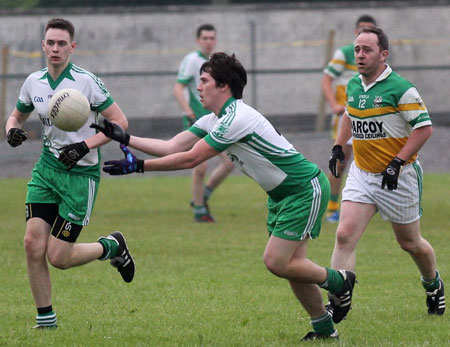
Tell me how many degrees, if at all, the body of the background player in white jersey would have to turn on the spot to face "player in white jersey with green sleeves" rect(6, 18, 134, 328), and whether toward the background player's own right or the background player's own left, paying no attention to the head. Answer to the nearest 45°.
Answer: approximately 45° to the background player's own right

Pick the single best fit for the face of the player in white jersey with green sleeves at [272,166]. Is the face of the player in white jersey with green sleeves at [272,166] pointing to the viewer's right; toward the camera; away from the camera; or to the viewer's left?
to the viewer's left

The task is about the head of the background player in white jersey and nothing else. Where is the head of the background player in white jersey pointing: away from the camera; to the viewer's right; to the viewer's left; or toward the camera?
toward the camera

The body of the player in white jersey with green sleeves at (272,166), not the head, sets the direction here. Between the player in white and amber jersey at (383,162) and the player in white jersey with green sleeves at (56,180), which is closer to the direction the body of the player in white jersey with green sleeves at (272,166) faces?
the player in white jersey with green sleeves

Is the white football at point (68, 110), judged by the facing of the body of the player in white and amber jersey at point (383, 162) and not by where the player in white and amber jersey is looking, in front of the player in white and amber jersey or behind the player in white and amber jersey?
in front

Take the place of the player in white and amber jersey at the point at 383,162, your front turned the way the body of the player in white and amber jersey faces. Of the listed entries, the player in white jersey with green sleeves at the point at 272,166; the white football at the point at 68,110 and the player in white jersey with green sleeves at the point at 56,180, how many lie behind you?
0

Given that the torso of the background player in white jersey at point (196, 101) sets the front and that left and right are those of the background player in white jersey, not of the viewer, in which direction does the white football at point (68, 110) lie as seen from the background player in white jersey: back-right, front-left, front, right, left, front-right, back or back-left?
front-right

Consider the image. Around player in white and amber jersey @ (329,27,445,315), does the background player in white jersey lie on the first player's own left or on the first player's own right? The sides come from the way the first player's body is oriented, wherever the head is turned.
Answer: on the first player's own right

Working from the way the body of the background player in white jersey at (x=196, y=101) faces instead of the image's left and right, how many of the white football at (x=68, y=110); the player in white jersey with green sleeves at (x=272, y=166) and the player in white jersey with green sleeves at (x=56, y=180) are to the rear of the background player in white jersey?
0

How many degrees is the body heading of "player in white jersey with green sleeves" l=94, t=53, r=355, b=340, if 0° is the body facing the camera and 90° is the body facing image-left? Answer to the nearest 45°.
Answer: approximately 90°

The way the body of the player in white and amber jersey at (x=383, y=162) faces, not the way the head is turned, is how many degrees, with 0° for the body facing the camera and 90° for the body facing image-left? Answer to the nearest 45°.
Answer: approximately 45°

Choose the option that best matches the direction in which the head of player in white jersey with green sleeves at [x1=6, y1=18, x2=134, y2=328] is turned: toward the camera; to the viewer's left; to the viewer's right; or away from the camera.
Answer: toward the camera

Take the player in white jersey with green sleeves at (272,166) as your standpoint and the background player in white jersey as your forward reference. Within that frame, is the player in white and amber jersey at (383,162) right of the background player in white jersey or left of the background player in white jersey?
right

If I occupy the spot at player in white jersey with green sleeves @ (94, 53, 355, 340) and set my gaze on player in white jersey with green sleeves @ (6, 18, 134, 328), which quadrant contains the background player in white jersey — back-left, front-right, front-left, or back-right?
front-right

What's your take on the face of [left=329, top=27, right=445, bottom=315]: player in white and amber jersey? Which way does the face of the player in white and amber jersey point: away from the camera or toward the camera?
toward the camera
